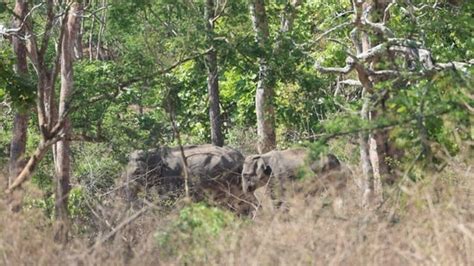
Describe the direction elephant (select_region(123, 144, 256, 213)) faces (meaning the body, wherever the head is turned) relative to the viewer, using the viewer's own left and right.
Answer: facing to the left of the viewer

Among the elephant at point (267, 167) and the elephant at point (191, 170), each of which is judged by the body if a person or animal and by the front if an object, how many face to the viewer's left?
2

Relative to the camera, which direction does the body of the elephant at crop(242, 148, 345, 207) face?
to the viewer's left

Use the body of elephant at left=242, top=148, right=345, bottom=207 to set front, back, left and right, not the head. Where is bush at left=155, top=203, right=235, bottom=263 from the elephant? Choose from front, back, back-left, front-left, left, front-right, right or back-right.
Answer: left

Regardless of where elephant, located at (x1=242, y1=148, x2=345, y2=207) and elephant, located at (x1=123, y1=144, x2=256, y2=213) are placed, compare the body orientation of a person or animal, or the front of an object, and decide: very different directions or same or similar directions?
same or similar directions

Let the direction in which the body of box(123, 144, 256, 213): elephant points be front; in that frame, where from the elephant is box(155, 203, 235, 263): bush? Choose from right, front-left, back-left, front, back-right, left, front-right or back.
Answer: left
